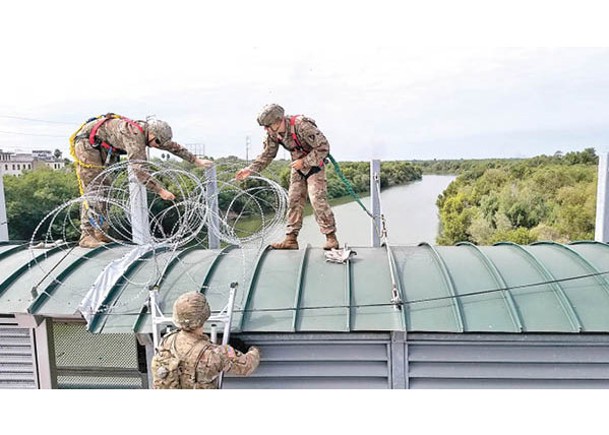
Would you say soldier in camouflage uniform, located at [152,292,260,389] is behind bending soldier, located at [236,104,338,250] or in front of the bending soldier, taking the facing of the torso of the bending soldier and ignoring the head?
in front

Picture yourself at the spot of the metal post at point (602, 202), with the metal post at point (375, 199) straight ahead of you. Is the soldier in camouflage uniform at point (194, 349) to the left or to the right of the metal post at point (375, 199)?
left

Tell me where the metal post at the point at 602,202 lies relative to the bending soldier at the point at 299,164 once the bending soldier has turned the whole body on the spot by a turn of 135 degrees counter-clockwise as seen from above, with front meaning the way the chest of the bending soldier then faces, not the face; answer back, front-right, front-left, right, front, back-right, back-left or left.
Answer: front

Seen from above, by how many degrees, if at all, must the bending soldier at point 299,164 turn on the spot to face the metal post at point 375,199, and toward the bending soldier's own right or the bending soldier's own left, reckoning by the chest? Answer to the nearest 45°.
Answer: approximately 180°

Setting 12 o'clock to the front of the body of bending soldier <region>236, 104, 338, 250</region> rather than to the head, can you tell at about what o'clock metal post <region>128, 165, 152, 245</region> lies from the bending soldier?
The metal post is roughly at 2 o'clock from the bending soldier.

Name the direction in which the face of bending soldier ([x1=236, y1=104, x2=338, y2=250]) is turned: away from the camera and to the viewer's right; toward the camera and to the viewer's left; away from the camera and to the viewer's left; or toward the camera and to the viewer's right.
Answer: toward the camera and to the viewer's left

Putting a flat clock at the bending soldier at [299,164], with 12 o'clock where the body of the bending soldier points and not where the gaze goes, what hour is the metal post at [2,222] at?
The metal post is roughly at 2 o'clock from the bending soldier.

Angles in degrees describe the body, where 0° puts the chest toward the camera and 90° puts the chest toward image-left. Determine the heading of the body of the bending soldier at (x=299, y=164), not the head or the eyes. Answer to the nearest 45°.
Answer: approximately 45°
